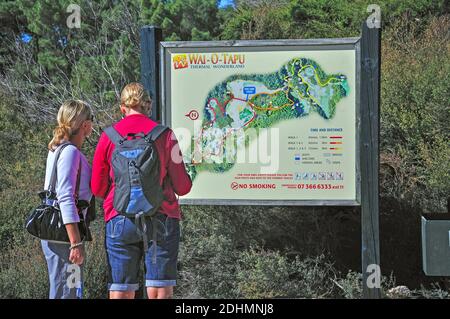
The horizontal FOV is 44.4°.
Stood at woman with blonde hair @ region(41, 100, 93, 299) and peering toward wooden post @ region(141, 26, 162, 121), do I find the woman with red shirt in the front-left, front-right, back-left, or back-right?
front-right

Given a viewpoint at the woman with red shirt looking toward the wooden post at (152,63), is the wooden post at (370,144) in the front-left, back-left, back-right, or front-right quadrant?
front-right

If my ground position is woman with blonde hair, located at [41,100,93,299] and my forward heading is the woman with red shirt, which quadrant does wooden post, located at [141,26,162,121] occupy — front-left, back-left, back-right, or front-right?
front-left

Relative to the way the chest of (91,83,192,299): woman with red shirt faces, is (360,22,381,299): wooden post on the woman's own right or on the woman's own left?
on the woman's own right

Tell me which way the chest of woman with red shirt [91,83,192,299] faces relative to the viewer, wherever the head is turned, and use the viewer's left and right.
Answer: facing away from the viewer

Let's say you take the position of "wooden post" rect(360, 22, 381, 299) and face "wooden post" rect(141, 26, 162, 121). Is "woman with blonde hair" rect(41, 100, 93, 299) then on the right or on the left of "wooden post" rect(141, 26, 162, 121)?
left

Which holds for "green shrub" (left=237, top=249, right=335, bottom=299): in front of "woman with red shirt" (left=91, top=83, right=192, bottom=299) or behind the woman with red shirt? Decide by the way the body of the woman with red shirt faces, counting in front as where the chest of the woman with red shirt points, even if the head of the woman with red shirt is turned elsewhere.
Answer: in front
